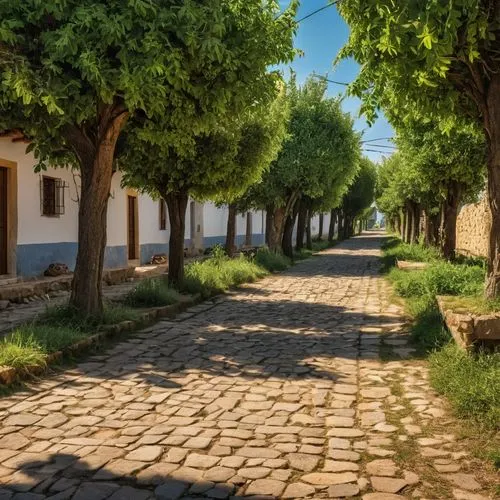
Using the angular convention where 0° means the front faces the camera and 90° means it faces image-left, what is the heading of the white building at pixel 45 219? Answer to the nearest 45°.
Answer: approximately 315°

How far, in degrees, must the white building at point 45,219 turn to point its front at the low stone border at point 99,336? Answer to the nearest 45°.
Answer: approximately 45° to its right

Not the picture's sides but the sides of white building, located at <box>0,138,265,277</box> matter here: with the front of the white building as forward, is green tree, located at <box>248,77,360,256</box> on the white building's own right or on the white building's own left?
on the white building's own left

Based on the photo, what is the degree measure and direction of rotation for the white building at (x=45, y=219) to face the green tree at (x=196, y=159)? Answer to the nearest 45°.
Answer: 0° — it already faces it

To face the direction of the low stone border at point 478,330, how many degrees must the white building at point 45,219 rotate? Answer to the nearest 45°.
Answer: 0° — it already faces it
